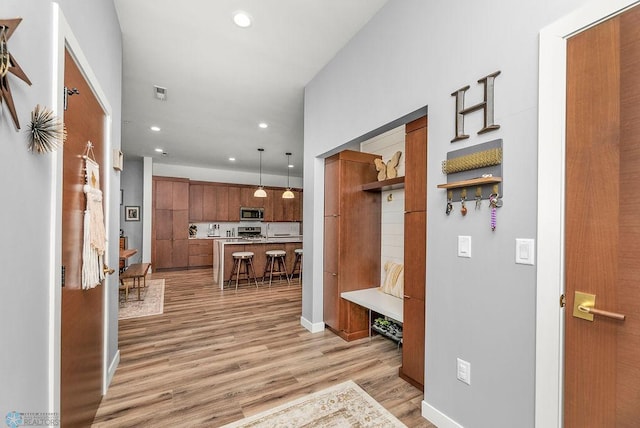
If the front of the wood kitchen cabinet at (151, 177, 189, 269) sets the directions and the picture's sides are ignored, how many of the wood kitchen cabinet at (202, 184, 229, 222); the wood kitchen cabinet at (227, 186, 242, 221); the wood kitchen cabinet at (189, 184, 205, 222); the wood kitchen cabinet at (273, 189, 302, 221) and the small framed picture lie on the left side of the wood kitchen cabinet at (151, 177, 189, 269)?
4

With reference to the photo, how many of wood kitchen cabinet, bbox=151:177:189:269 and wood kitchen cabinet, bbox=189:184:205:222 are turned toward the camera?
2

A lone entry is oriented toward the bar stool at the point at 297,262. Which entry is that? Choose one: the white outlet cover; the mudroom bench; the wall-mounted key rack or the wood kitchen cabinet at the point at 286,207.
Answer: the wood kitchen cabinet

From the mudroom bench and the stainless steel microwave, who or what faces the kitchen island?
the stainless steel microwave

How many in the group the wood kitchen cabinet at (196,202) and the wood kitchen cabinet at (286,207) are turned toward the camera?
2

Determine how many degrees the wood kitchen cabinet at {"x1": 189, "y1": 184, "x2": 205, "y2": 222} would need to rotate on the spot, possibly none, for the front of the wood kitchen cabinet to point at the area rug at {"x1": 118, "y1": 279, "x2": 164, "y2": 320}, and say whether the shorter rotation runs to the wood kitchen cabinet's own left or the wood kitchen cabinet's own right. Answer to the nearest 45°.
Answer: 0° — it already faces it

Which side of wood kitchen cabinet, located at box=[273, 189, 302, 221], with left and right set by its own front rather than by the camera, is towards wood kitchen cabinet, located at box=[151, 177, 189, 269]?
right
